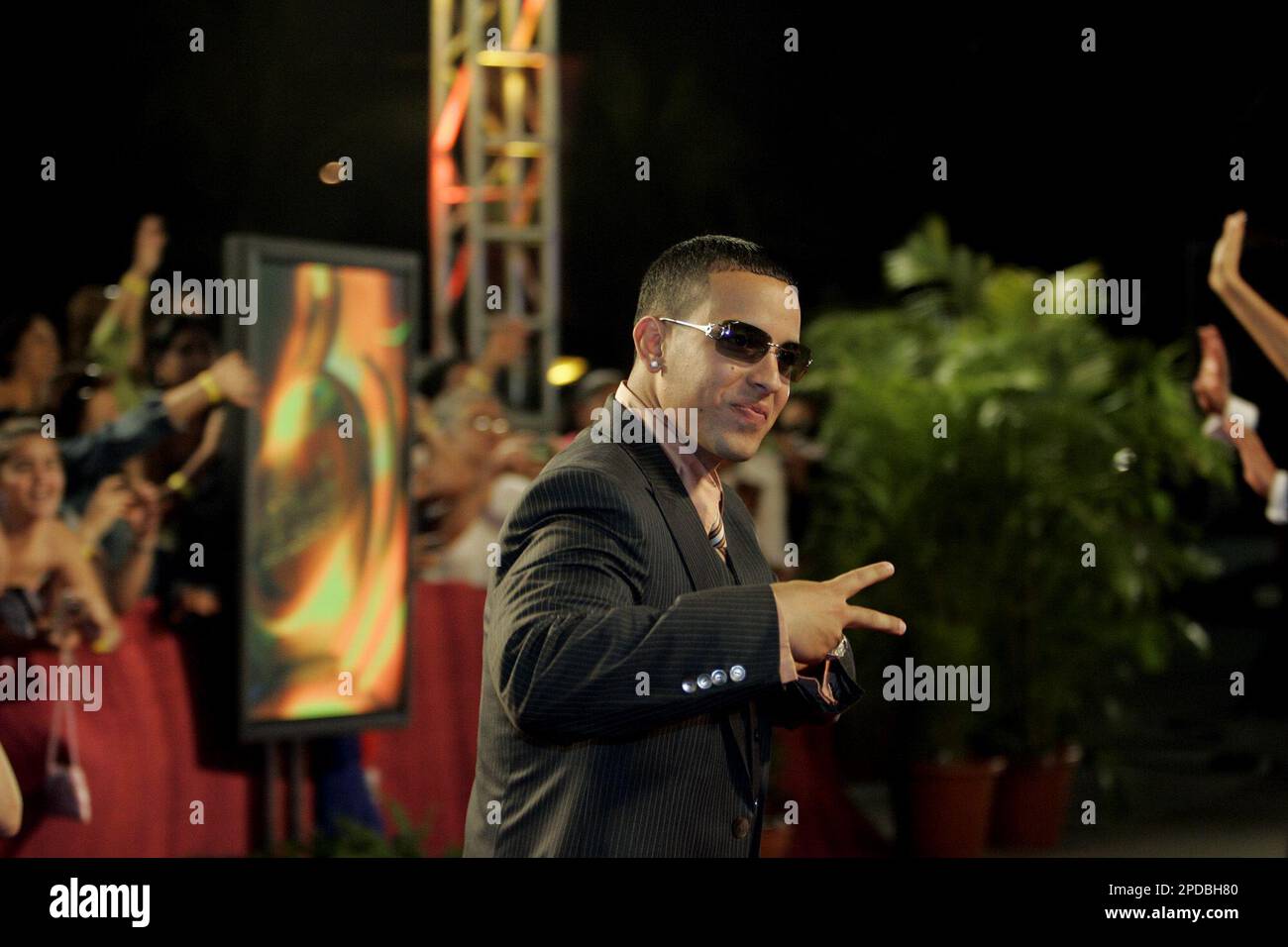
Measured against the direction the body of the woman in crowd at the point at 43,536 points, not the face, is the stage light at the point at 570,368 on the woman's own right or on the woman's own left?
on the woman's own left

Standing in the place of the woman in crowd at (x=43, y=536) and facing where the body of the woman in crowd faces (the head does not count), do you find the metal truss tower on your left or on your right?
on your left

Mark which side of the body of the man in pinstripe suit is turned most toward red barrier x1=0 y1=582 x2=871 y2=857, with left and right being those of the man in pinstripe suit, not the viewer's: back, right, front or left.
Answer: back

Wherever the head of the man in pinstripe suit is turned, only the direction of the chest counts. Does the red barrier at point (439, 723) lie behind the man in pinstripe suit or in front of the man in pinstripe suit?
behind

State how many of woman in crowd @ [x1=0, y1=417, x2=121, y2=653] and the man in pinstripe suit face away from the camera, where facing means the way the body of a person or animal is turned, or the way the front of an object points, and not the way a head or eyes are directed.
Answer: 0

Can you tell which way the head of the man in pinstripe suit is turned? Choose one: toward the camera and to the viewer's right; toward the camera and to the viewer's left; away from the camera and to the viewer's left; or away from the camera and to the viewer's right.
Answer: toward the camera and to the viewer's right
